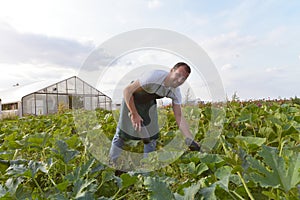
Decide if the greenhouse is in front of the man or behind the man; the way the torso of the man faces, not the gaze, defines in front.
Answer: behind

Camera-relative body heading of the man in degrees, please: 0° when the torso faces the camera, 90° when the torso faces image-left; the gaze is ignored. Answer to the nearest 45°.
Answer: approximately 315°

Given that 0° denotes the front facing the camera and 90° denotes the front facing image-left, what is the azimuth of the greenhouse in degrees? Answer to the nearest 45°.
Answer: approximately 315°
